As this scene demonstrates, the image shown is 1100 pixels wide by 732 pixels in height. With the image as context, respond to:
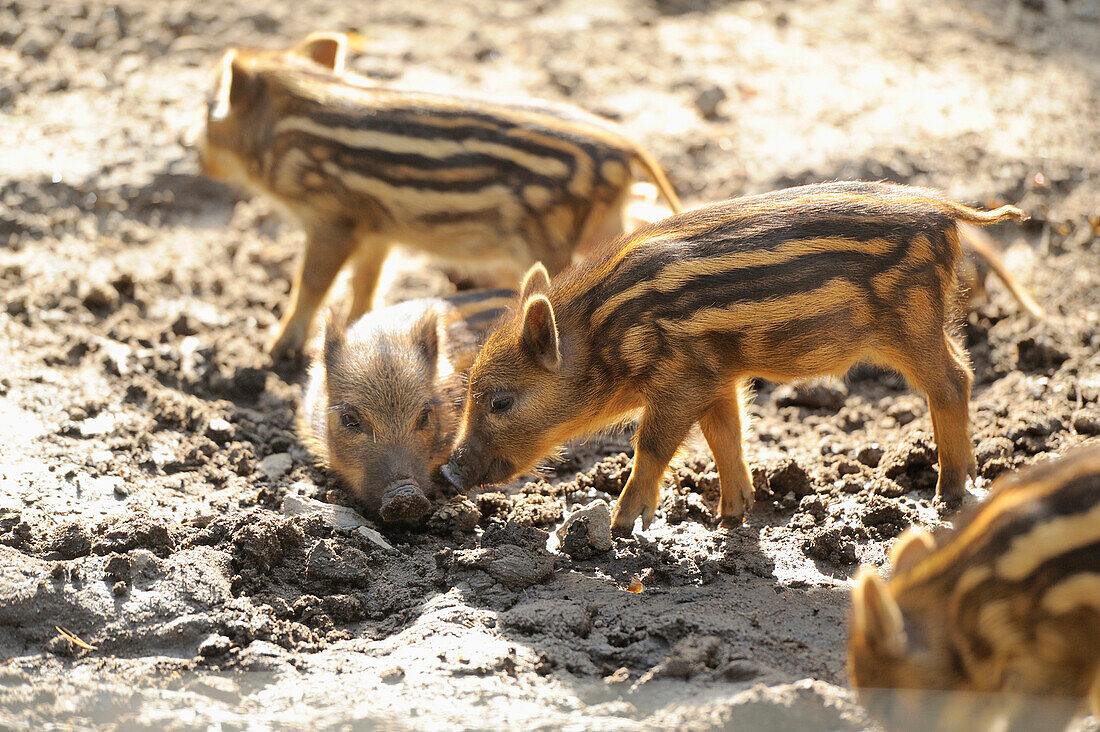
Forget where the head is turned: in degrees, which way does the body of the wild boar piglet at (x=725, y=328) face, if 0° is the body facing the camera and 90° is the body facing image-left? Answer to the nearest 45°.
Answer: approximately 90°

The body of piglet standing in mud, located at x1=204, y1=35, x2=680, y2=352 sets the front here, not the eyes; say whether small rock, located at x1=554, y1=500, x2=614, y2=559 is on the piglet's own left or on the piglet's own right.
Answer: on the piglet's own left

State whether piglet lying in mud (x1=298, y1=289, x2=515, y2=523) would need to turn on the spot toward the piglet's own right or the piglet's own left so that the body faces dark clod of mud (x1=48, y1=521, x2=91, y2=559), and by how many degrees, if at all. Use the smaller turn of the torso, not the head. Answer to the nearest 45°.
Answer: approximately 45° to the piglet's own right

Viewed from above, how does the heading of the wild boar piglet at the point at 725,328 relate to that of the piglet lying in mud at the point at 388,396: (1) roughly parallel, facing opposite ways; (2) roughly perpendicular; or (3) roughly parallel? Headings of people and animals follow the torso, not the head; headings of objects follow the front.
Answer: roughly perpendicular

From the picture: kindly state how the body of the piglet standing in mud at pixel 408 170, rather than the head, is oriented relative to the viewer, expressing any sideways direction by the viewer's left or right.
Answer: facing to the left of the viewer

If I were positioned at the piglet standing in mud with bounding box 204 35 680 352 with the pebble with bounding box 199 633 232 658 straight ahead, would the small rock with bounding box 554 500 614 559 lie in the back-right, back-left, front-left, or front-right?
front-left

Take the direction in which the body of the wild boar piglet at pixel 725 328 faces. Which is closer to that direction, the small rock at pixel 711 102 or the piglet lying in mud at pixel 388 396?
the piglet lying in mud

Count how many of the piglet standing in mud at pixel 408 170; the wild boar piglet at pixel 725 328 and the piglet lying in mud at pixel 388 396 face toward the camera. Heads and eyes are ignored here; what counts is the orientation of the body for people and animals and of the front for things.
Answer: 1

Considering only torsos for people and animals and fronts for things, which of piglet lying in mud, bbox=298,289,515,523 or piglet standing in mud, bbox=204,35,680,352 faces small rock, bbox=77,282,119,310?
piglet standing in mud, bbox=204,35,680,352

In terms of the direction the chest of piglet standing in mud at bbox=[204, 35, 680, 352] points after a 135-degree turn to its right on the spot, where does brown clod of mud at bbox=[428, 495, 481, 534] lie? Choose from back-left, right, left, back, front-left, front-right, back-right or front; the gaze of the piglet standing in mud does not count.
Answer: back-right

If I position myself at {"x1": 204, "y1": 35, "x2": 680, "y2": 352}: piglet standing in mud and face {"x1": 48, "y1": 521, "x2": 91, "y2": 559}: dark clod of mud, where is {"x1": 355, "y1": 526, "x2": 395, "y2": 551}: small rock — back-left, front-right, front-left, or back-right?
front-left

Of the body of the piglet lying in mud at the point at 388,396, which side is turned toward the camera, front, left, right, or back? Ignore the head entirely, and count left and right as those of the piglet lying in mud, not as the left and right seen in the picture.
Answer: front

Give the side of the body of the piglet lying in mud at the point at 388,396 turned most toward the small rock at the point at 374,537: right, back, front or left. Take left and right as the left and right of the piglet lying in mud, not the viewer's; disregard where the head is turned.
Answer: front

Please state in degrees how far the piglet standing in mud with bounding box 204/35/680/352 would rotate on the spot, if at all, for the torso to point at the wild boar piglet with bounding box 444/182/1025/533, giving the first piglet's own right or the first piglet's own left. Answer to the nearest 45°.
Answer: approximately 135° to the first piglet's own left

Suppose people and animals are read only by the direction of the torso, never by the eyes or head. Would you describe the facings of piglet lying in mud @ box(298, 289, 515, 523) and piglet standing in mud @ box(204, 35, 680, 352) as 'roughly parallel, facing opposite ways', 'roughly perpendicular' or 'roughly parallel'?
roughly perpendicular

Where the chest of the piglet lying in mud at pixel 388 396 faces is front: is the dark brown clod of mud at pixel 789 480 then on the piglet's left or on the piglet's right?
on the piglet's left
